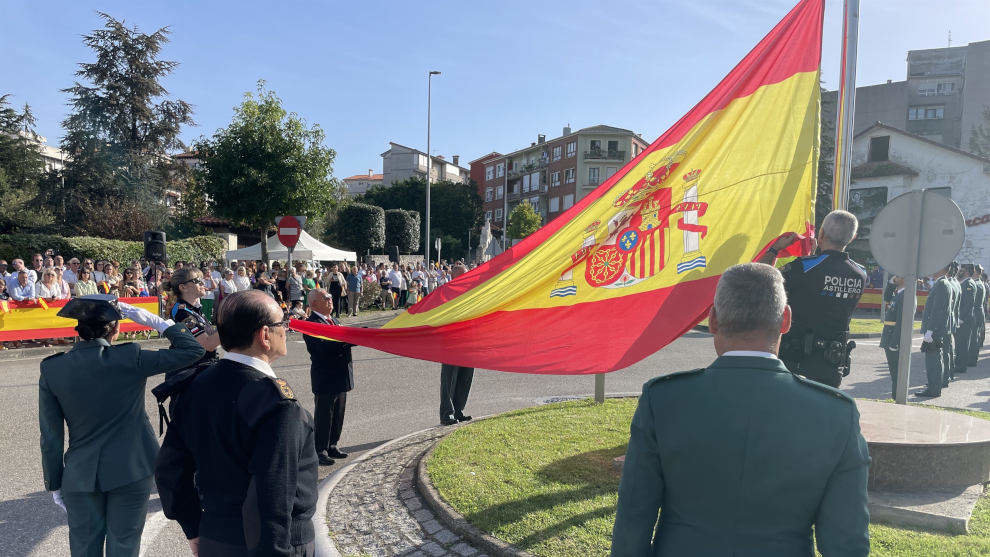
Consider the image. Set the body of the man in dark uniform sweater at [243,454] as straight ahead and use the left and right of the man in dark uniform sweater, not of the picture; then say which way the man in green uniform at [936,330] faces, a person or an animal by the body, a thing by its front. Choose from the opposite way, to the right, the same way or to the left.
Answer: to the left

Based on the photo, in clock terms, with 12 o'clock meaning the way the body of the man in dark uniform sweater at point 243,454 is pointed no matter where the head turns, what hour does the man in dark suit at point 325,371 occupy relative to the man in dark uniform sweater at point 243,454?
the man in dark suit at point 325,371 is roughly at 11 o'clock from the man in dark uniform sweater at point 243,454.

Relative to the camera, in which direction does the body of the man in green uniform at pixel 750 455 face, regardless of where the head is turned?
away from the camera

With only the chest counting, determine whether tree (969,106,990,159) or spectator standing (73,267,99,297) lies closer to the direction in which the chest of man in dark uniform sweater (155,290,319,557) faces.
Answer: the tree

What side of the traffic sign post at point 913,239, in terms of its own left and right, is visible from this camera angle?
back

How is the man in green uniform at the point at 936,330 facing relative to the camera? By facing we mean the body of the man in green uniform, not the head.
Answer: to the viewer's left

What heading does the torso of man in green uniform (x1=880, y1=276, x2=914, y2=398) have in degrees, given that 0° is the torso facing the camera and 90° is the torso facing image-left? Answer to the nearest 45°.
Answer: approximately 90°

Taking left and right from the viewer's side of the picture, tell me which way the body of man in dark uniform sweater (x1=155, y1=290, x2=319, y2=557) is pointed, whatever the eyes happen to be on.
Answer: facing away from the viewer and to the right of the viewer

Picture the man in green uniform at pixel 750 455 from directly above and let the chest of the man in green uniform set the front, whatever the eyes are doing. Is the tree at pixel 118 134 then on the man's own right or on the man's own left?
on the man's own left

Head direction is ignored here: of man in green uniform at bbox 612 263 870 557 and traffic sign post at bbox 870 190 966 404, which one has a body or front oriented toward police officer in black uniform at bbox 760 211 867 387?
the man in green uniform

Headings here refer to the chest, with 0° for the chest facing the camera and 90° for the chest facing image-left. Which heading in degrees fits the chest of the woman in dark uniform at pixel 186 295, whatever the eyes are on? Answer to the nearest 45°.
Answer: approximately 270°
